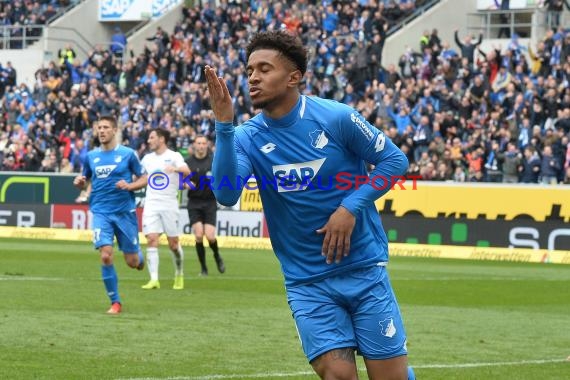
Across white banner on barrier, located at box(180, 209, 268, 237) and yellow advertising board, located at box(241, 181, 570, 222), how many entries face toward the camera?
2

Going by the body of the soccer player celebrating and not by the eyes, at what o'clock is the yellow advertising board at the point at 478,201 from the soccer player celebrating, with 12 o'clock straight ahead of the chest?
The yellow advertising board is roughly at 5 o'clock from the soccer player celebrating.

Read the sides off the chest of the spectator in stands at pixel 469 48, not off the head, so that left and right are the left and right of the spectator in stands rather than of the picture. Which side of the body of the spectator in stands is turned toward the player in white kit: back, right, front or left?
front

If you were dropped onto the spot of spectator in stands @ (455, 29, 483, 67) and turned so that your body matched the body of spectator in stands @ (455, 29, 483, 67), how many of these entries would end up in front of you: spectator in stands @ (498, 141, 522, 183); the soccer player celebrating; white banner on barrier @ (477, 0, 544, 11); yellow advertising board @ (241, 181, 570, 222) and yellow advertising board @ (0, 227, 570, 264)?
4

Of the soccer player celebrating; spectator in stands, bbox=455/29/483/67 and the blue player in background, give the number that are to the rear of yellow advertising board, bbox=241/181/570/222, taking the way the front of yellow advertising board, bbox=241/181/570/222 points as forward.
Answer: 1

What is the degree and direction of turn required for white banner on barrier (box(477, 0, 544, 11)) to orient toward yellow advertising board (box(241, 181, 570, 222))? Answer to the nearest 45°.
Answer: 0° — it already faces it

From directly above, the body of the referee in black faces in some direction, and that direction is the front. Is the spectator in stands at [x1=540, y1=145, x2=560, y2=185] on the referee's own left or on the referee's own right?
on the referee's own left

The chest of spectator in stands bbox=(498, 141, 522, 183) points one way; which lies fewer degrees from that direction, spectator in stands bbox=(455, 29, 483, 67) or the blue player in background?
the blue player in background

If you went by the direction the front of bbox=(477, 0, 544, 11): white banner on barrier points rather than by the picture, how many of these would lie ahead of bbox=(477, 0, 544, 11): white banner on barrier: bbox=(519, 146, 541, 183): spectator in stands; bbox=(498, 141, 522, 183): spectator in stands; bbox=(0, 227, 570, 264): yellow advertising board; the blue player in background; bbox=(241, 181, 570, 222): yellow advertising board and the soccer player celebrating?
6

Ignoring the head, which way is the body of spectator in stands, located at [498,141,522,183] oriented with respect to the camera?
toward the camera

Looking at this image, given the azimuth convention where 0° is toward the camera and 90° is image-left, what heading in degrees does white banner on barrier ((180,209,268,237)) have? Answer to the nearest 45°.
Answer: approximately 0°

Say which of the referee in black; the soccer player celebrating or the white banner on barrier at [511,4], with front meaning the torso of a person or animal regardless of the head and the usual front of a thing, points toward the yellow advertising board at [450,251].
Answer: the white banner on barrier

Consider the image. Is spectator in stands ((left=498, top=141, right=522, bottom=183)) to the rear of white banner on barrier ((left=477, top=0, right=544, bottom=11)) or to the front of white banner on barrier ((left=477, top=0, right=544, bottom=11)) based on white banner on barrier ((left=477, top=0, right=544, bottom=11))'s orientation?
to the front

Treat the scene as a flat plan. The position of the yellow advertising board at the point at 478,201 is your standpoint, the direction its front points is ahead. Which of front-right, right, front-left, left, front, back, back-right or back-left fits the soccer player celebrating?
front

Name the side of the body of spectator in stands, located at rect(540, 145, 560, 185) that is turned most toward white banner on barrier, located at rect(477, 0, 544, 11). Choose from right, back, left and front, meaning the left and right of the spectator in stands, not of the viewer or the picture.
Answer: back
